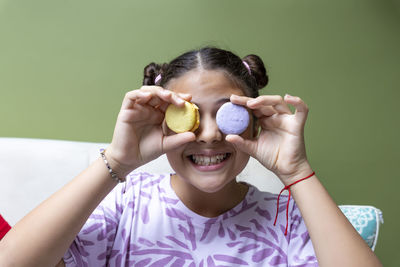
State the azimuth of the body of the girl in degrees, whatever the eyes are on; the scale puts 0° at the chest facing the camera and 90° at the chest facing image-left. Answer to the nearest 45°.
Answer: approximately 0°
